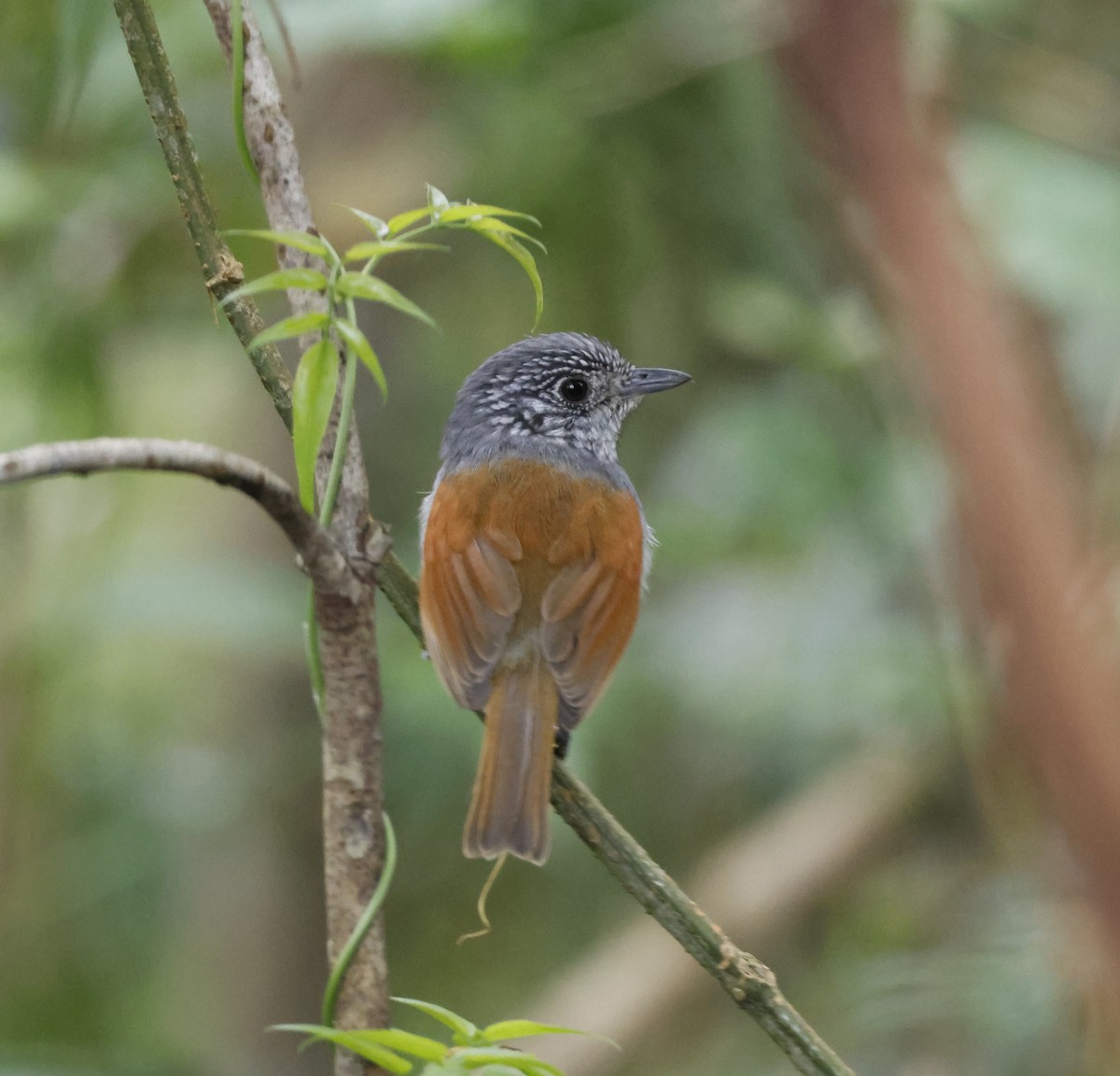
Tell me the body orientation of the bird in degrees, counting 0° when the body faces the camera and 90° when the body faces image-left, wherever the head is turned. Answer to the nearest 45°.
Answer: approximately 180°

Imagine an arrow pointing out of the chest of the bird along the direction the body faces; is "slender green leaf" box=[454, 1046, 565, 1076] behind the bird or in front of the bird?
behind

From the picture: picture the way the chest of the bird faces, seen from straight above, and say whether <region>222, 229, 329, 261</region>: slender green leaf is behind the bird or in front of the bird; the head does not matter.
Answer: behind
